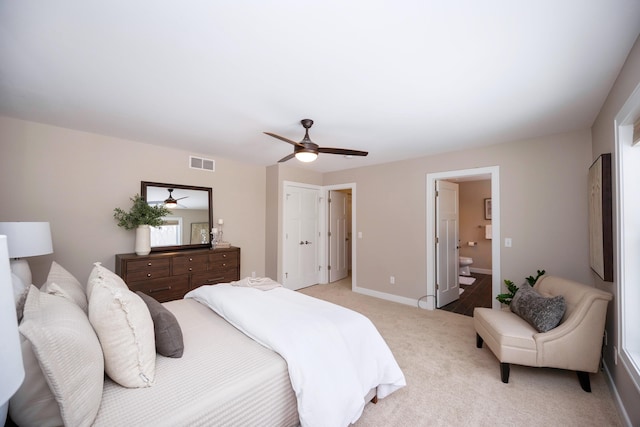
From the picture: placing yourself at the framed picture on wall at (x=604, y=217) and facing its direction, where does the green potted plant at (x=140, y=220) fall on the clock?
The green potted plant is roughly at 11 o'clock from the framed picture on wall.

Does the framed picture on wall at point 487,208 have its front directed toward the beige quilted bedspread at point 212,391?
yes

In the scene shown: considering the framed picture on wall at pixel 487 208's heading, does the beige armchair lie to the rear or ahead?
ahead

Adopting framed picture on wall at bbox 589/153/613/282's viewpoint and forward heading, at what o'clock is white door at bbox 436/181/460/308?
The white door is roughly at 1 o'clock from the framed picture on wall.

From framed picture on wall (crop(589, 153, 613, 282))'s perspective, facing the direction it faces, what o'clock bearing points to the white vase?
The white vase is roughly at 11 o'clock from the framed picture on wall.

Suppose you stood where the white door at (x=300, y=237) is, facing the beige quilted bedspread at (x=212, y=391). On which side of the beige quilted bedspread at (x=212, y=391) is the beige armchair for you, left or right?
left

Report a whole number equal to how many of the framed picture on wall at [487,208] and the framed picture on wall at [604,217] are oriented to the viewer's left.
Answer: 1

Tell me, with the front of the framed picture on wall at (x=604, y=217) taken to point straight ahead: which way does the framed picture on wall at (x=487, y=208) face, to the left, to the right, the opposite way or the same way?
to the left

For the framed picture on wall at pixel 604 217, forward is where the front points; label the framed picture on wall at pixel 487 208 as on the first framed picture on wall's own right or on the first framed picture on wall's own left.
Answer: on the first framed picture on wall's own right

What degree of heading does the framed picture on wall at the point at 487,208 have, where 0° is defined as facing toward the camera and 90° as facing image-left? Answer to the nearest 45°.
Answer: approximately 0°

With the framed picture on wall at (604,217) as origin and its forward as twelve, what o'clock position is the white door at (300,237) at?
The white door is roughly at 12 o'clock from the framed picture on wall.

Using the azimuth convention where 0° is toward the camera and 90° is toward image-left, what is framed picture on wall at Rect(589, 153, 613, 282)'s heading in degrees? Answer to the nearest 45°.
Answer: approximately 90°

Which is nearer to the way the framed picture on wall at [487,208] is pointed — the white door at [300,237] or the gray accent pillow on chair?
the gray accent pillow on chair

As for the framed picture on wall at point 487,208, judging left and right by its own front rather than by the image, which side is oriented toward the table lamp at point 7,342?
front

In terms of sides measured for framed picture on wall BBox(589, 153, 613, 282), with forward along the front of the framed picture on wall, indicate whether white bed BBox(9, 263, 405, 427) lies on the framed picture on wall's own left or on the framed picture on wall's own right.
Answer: on the framed picture on wall's own left
